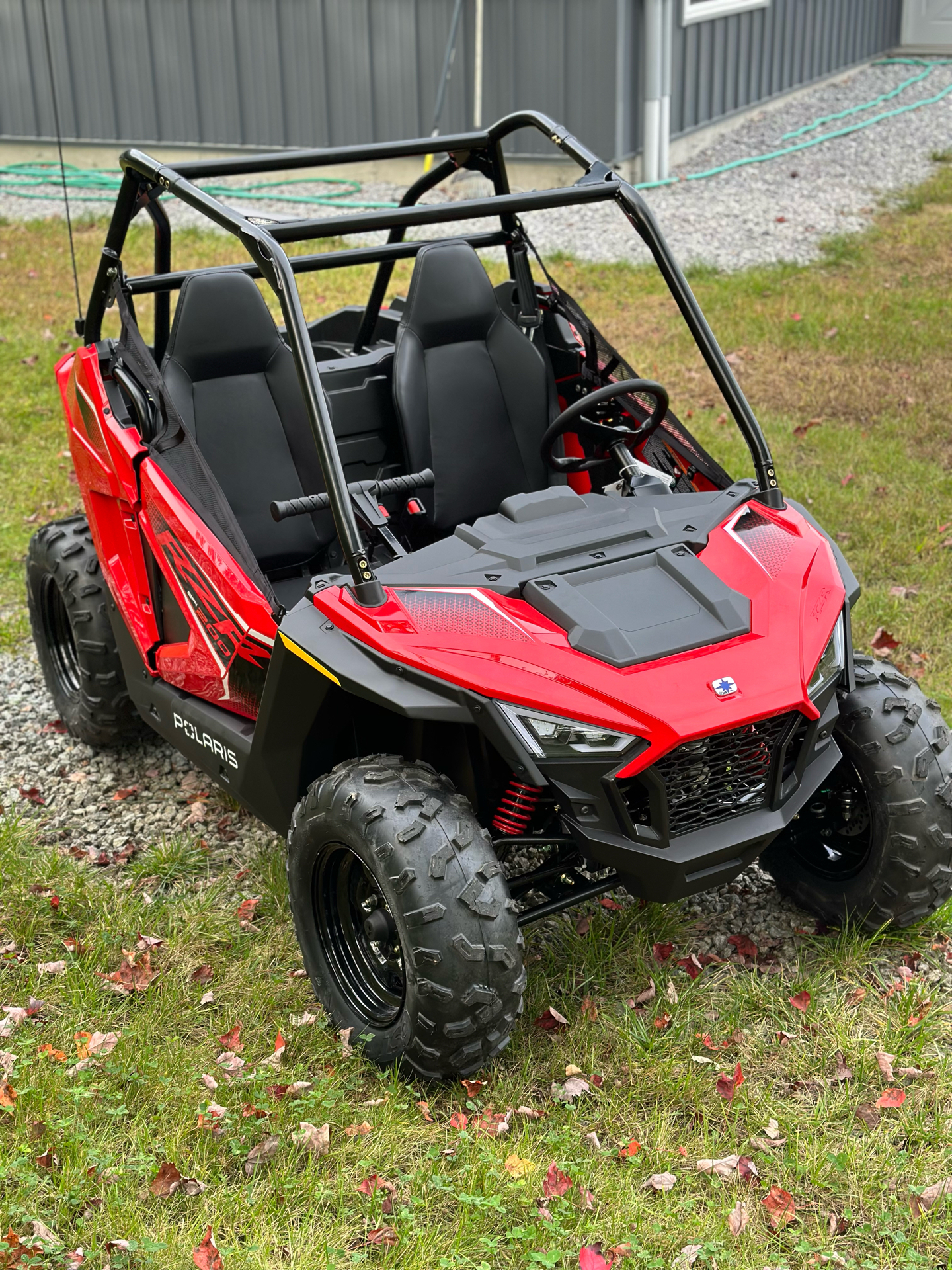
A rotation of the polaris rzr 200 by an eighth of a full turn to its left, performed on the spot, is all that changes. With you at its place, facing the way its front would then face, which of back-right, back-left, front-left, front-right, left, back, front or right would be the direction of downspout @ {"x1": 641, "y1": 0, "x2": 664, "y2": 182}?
left

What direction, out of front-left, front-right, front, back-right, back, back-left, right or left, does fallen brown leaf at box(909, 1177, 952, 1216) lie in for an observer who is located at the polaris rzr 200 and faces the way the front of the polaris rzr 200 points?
front

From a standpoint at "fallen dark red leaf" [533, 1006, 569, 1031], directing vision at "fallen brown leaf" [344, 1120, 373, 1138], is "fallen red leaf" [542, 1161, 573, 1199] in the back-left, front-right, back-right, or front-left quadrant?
front-left

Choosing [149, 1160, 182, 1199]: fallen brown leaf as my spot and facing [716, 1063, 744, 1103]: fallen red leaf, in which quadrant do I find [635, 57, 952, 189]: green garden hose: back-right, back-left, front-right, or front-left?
front-left

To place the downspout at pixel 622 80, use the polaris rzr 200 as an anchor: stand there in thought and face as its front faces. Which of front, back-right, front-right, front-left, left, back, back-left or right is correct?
back-left

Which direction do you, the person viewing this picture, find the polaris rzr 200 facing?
facing the viewer and to the right of the viewer

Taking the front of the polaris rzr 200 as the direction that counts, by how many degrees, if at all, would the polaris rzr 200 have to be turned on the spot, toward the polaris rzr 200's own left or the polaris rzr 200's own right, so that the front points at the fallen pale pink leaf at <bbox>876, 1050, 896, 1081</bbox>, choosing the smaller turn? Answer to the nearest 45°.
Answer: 0° — it already faces it

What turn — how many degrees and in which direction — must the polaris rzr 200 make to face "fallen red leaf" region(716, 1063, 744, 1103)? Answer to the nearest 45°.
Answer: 0° — it already faces it
